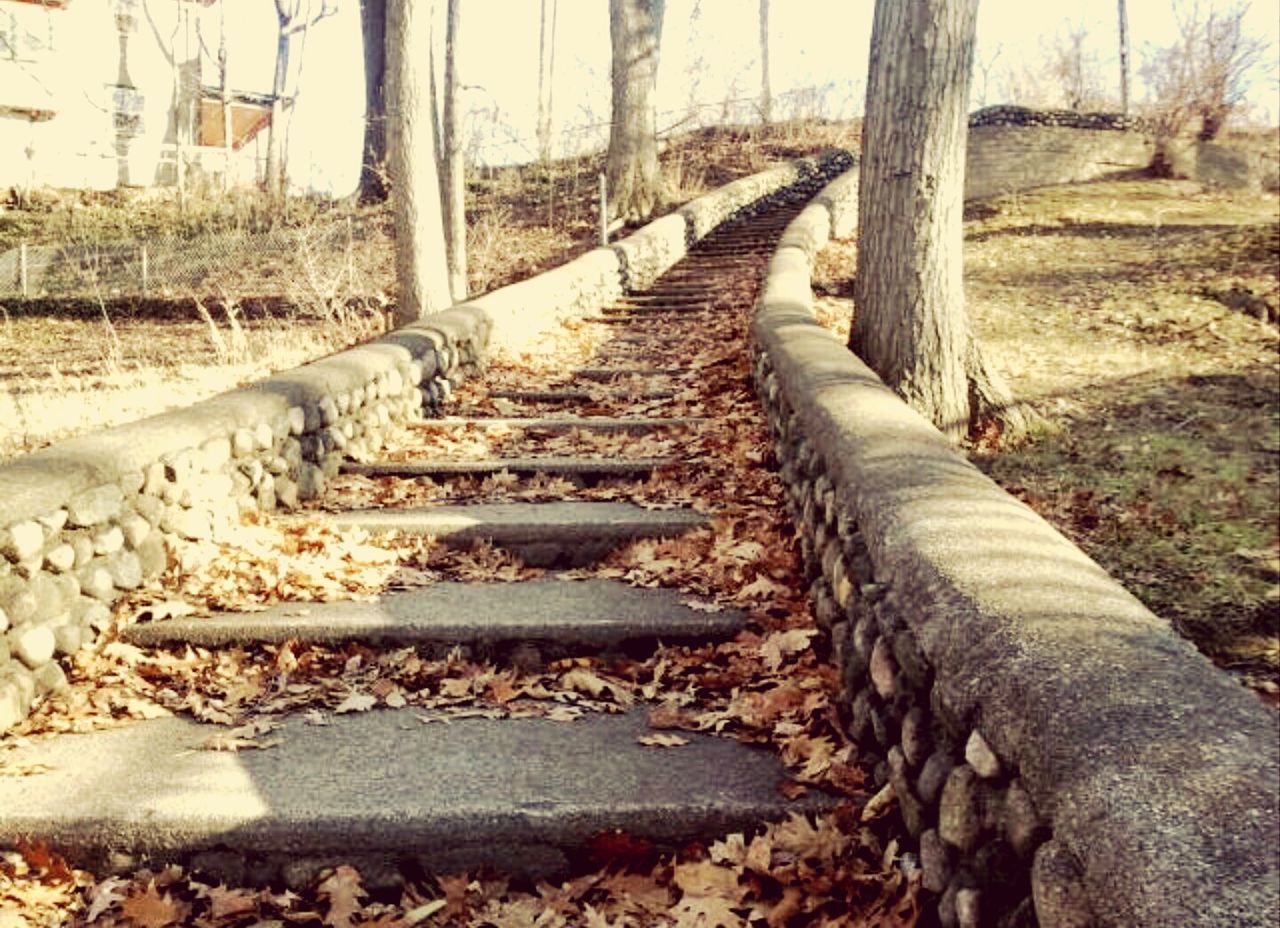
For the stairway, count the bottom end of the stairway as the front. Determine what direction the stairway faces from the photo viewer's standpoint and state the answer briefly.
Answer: facing the viewer

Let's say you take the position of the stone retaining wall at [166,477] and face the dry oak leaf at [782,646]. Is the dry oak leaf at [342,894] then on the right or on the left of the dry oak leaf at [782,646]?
right

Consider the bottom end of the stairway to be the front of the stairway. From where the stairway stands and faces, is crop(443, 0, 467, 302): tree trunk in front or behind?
behind

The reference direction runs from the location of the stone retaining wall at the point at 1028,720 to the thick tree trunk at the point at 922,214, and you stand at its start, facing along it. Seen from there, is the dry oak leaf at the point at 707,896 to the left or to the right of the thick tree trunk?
left

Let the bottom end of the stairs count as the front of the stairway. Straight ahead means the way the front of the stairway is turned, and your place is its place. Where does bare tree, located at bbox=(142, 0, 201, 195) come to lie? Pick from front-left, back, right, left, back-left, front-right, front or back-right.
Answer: back

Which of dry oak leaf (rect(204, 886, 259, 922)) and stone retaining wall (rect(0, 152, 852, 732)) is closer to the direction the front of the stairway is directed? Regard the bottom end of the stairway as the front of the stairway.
the dry oak leaf

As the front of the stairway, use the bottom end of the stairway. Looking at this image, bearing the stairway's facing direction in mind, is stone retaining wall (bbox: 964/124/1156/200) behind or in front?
behind

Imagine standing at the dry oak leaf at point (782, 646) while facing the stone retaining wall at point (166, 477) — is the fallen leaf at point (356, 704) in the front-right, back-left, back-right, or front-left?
front-left

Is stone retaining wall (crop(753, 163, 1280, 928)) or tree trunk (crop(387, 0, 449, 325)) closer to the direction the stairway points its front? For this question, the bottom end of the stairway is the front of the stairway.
the stone retaining wall

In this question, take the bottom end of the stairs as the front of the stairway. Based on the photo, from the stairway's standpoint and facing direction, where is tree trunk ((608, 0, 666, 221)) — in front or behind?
behind

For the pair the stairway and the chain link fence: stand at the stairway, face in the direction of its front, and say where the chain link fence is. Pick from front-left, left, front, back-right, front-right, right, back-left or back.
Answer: back

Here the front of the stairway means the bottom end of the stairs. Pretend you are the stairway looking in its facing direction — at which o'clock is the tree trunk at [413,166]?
The tree trunk is roughly at 6 o'clock from the stairway.
